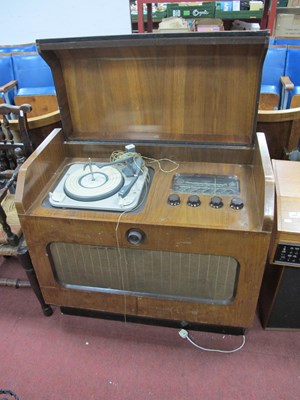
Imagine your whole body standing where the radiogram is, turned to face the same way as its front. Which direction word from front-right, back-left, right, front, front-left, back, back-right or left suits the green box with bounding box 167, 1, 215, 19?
back

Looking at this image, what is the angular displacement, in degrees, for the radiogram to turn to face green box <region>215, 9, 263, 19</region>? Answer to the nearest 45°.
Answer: approximately 180°

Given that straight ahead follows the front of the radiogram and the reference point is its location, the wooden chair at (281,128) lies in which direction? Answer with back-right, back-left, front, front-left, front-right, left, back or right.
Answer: back-left

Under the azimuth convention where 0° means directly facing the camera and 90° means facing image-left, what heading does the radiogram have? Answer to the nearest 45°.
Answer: approximately 0°

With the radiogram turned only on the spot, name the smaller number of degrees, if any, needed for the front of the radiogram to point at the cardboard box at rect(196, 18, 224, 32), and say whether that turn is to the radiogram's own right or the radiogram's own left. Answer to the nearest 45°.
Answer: approximately 180°

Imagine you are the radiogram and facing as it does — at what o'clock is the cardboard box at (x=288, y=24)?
The cardboard box is roughly at 7 o'clock from the radiogram.

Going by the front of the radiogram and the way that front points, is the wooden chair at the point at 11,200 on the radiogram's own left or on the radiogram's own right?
on the radiogram's own right
